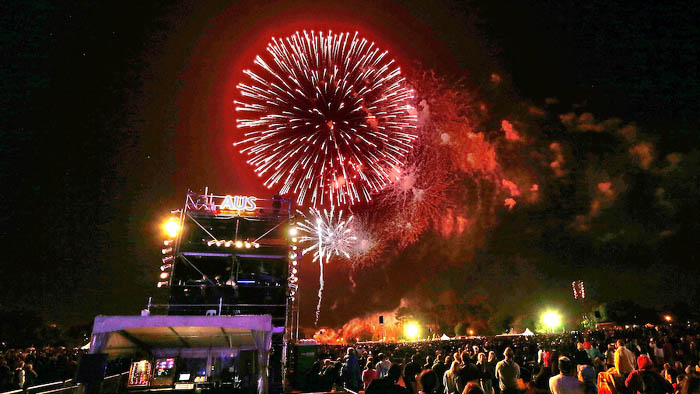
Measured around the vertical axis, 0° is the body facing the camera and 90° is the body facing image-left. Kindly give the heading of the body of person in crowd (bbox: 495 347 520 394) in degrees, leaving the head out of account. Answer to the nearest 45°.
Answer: approximately 180°

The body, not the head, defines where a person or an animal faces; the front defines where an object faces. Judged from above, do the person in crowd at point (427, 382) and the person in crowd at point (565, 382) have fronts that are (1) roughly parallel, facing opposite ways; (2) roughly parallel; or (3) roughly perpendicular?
roughly parallel

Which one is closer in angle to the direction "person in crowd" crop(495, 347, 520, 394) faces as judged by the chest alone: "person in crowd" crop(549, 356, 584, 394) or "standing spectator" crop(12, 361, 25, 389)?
the standing spectator

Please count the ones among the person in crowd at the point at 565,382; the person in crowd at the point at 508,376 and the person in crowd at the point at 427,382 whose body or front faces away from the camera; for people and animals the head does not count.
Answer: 3

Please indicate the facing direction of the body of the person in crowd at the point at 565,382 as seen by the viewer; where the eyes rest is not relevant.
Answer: away from the camera

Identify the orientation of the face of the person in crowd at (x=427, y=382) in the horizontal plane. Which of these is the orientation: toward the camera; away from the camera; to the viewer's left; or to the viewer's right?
away from the camera

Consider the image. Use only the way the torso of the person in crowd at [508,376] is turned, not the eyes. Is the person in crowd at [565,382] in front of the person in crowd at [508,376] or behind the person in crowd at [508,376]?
behind

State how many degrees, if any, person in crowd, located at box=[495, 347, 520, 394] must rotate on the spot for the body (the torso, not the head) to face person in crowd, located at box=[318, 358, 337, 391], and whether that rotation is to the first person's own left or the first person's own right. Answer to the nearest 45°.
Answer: approximately 45° to the first person's own left

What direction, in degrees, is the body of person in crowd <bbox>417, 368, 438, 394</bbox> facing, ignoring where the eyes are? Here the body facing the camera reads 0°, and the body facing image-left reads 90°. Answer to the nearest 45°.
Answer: approximately 180°
